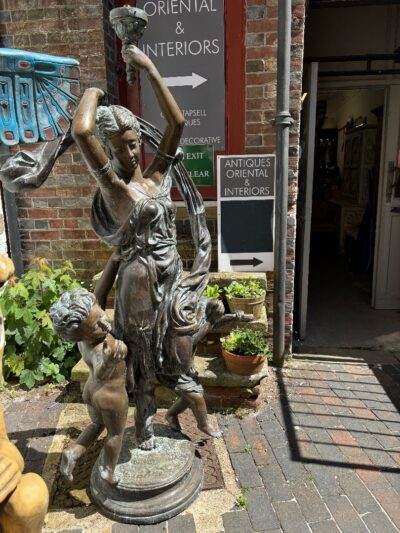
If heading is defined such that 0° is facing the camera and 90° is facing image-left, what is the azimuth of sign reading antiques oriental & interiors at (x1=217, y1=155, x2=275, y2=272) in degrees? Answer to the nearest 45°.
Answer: approximately 0°

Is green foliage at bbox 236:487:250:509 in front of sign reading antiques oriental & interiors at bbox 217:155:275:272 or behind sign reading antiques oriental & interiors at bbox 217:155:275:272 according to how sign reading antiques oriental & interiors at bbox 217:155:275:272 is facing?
in front

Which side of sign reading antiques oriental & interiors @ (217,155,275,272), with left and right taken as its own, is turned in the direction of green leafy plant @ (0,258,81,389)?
right

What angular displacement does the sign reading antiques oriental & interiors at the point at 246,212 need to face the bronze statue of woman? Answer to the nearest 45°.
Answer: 0° — it already faces it
